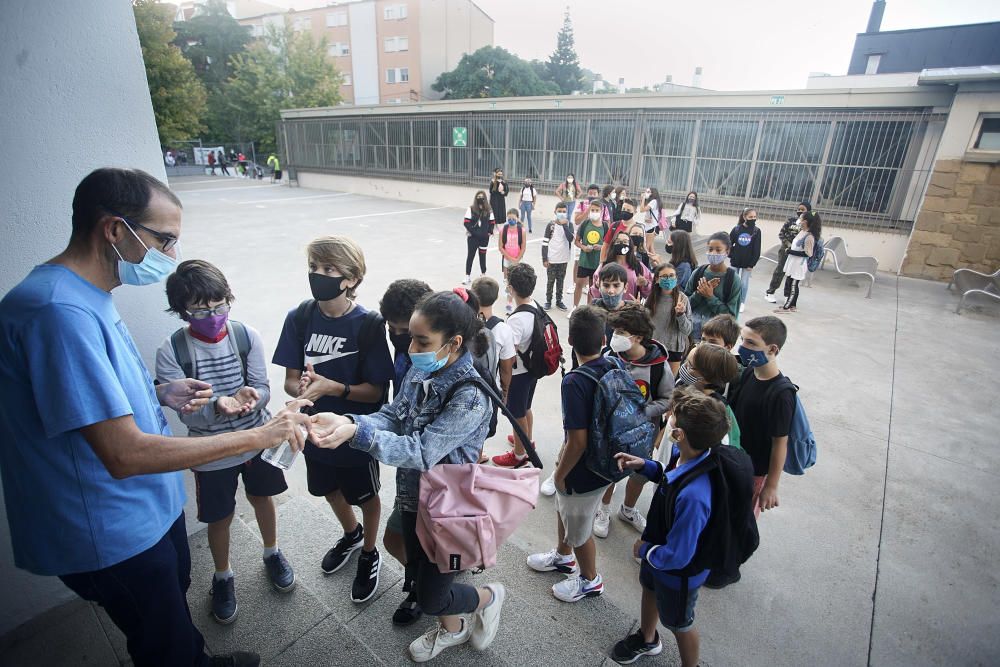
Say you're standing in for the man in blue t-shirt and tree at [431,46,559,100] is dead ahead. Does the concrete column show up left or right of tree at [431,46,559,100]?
left

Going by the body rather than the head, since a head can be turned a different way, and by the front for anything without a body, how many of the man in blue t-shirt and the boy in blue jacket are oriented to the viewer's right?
1

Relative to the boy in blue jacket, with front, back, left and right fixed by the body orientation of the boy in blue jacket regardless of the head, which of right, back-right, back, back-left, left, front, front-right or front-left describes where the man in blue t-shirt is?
front-left

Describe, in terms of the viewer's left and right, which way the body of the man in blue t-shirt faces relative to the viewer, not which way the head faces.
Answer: facing to the right of the viewer

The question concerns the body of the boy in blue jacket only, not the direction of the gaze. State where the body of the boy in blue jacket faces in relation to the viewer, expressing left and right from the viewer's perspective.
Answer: facing to the left of the viewer

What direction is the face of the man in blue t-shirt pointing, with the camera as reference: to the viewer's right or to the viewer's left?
to the viewer's right

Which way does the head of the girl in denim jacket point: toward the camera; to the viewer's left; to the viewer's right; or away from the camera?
to the viewer's left

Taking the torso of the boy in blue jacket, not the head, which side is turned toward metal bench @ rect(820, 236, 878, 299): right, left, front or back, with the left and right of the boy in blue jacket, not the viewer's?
right

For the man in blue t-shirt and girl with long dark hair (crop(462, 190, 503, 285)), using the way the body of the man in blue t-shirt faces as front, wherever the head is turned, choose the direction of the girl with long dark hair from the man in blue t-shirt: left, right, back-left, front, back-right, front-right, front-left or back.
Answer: front-left

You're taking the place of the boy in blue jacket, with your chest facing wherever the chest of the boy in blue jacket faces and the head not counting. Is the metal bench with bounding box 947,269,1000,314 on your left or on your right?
on your right

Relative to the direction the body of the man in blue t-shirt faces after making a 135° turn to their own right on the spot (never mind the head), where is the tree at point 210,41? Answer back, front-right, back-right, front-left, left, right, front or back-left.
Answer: back-right

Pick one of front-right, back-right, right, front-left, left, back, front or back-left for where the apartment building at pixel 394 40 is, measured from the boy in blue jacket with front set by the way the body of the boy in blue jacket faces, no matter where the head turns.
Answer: front-right

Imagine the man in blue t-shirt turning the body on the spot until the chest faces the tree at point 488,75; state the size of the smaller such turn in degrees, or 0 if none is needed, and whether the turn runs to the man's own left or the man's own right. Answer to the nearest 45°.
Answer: approximately 45° to the man's own left

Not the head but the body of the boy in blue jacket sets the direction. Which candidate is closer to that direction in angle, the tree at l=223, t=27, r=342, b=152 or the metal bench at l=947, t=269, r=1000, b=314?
the tree
